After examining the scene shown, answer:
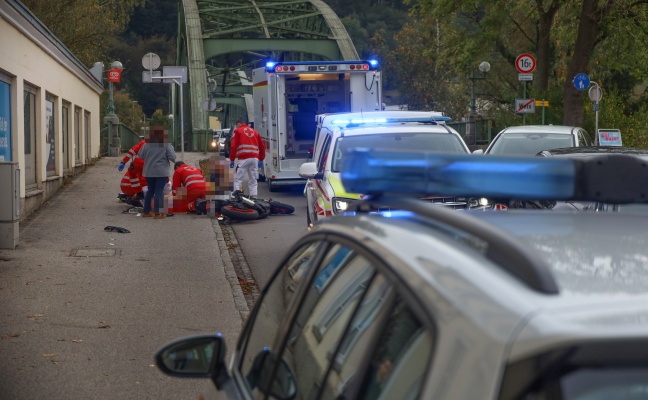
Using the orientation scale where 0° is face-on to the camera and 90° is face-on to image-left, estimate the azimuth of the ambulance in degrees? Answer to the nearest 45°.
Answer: approximately 180°

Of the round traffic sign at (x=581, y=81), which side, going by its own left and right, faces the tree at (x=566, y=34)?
back

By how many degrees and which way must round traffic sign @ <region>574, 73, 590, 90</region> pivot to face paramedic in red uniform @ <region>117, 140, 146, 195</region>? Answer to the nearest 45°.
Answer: approximately 45° to its right

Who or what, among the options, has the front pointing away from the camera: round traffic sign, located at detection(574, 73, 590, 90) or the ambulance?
the ambulance

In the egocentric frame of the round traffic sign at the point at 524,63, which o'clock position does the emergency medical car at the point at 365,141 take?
The emergency medical car is roughly at 12 o'clock from the round traffic sign.

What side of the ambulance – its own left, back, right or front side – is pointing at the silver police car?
back

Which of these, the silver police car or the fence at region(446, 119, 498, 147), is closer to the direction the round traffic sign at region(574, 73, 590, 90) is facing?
the silver police car

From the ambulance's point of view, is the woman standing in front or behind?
behind
